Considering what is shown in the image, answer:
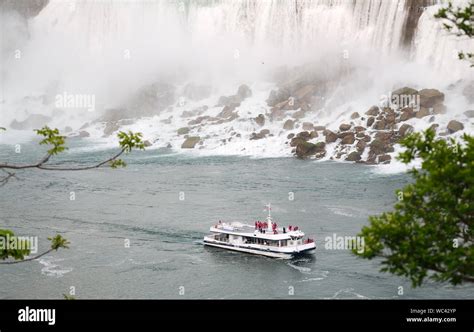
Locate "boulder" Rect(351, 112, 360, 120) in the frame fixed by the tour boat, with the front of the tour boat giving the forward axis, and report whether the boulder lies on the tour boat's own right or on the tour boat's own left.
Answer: on the tour boat's own left

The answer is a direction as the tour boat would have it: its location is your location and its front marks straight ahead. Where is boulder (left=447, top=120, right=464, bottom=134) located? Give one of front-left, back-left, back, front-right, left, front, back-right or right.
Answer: left

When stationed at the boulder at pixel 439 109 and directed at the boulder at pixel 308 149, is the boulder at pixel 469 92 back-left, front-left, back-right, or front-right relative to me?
back-right

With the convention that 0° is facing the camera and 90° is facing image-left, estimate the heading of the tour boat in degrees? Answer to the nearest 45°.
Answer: approximately 315°

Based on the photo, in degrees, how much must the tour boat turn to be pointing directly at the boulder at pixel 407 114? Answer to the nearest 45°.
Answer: approximately 90° to its left

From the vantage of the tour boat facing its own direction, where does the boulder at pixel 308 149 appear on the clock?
The boulder is roughly at 8 o'clock from the tour boat.
